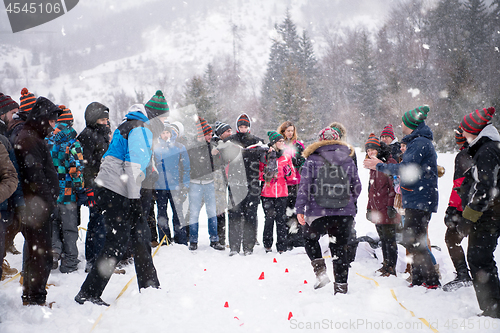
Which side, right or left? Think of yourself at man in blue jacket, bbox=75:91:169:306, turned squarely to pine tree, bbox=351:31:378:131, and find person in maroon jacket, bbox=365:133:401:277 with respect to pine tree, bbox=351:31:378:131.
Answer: right

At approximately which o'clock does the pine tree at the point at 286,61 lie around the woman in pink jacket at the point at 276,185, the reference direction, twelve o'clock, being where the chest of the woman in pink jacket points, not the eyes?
The pine tree is roughly at 6 o'clock from the woman in pink jacket.

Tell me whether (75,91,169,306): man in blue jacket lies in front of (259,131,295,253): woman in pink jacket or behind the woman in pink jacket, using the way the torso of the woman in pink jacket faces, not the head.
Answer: in front

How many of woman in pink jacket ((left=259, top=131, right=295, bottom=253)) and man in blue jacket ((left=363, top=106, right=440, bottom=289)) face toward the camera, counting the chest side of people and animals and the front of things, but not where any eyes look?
1

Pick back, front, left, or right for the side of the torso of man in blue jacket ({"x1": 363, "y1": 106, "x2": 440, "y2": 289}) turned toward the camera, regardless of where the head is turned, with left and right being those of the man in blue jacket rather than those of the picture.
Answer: left

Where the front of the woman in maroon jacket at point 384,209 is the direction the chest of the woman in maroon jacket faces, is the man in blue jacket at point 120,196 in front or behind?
in front

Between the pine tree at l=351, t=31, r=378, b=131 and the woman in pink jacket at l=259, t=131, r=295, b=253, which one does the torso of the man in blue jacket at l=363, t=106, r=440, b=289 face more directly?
the woman in pink jacket

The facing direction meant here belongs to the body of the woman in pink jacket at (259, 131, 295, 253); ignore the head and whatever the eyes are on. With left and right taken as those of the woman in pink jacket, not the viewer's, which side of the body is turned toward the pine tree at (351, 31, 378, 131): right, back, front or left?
back

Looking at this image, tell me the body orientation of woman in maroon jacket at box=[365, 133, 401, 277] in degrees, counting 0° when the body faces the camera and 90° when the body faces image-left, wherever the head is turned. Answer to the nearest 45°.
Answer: approximately 45°

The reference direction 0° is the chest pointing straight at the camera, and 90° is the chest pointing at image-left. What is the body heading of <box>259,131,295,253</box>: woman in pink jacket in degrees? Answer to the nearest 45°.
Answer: approximately 0°
